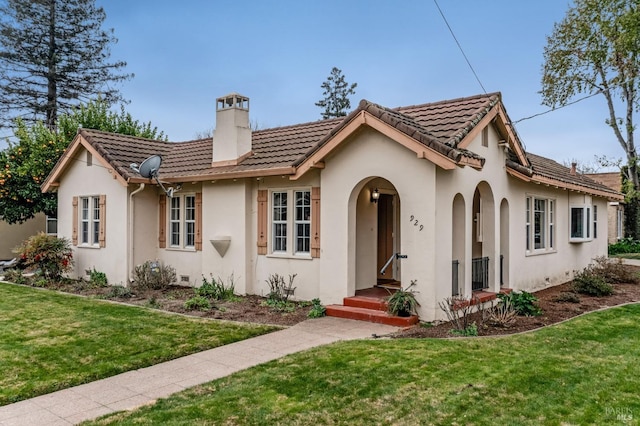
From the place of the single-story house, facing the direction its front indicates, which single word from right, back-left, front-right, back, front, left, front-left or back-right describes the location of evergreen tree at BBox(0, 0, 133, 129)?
right

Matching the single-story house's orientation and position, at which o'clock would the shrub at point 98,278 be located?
The shrub is roughly at 2 o'clock from the single-story house.

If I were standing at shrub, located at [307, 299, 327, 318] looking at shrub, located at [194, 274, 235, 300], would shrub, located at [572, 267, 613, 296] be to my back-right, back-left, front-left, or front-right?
back-right

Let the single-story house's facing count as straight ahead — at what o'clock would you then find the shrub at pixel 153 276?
The shrub is roughly at 2 o'clock from the single-story house.

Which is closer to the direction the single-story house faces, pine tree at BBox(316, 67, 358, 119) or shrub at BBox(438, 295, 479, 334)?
the shrub

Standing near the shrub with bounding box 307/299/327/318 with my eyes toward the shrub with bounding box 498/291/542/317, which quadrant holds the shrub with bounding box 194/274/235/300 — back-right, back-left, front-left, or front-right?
back-left

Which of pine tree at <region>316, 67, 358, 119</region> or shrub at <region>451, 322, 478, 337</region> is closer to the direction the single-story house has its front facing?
the shrub
